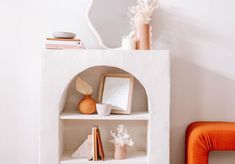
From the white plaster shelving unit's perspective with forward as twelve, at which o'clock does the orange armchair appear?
The orange armchair is roughly at 9 o'clock from the white plaster shelving unit.

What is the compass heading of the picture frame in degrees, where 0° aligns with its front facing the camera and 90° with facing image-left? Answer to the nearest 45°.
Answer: approximately 0°

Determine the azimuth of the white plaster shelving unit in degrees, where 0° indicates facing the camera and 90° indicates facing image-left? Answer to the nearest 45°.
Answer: approximately 0°
